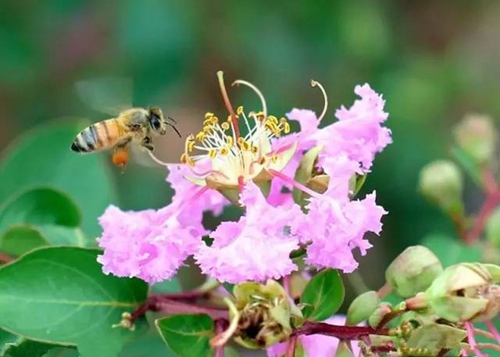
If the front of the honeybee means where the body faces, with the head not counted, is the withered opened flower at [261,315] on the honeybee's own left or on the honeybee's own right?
on the honeybee's own right

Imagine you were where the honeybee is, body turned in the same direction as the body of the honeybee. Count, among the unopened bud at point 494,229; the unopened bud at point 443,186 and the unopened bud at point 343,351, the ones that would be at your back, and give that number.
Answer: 0

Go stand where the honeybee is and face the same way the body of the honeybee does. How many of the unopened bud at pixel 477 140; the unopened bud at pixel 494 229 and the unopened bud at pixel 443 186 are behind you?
0

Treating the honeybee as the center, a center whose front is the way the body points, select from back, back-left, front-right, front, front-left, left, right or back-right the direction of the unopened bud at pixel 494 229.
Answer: front

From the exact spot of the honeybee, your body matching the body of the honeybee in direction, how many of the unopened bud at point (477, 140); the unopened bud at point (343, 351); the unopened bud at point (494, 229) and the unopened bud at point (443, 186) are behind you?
0

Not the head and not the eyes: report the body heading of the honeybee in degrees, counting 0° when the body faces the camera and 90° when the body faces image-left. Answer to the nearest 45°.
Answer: approximately 270°

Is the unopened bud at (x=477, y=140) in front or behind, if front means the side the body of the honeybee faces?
in front

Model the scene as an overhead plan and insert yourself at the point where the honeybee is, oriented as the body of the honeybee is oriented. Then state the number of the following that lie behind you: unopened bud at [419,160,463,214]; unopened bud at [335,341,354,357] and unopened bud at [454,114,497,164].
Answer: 0
